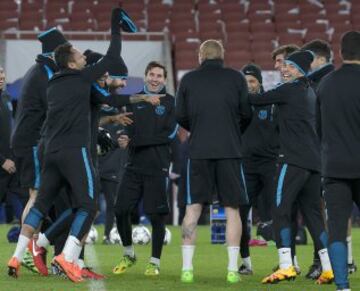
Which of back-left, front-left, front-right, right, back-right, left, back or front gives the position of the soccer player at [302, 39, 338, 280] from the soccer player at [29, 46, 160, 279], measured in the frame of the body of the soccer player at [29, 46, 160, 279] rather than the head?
front

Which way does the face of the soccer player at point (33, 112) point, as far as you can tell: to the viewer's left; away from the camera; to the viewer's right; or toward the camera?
to the viewer's right

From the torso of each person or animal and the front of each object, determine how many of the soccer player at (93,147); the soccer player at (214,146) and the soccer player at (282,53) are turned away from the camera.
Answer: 1

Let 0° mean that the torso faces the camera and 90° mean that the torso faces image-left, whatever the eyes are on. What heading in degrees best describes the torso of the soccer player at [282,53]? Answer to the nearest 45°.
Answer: approximately 45°

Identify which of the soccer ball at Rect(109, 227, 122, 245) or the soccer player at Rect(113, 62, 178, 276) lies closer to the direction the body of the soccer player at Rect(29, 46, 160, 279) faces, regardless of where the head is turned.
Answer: the soccer player

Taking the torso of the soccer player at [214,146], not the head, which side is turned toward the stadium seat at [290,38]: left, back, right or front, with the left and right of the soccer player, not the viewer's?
front

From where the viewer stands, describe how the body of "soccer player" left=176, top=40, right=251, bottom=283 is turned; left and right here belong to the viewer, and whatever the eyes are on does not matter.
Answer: facing away from the viewer

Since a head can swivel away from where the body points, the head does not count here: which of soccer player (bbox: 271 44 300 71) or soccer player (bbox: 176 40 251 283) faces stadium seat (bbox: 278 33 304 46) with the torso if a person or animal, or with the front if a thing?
soccer player (bbox: 176 40 251 283)

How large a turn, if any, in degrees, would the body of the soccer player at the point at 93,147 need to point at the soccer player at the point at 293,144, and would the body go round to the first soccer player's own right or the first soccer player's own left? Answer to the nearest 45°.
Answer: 0° — they already face them

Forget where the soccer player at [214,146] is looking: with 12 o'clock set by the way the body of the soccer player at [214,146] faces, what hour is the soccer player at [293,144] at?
the soccer player at [293,144] is roughly at 3 o'clock from the soccer player at [214,146].

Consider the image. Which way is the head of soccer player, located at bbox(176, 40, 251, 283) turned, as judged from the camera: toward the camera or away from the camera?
away from the camera

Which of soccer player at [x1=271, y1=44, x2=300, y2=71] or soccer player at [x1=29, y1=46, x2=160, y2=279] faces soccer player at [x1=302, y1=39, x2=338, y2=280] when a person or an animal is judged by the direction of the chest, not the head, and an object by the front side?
soccer player at [x1=29, y1=46, x2=160, y2=279]

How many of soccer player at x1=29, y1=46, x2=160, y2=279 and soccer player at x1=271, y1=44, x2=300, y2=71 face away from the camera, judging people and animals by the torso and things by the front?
0

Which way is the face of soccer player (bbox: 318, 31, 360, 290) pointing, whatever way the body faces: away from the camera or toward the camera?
away from the camera

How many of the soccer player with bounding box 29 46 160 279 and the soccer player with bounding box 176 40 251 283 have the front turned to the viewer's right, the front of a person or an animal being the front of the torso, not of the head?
1

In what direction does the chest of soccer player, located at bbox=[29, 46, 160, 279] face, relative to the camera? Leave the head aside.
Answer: to the viewer's right
